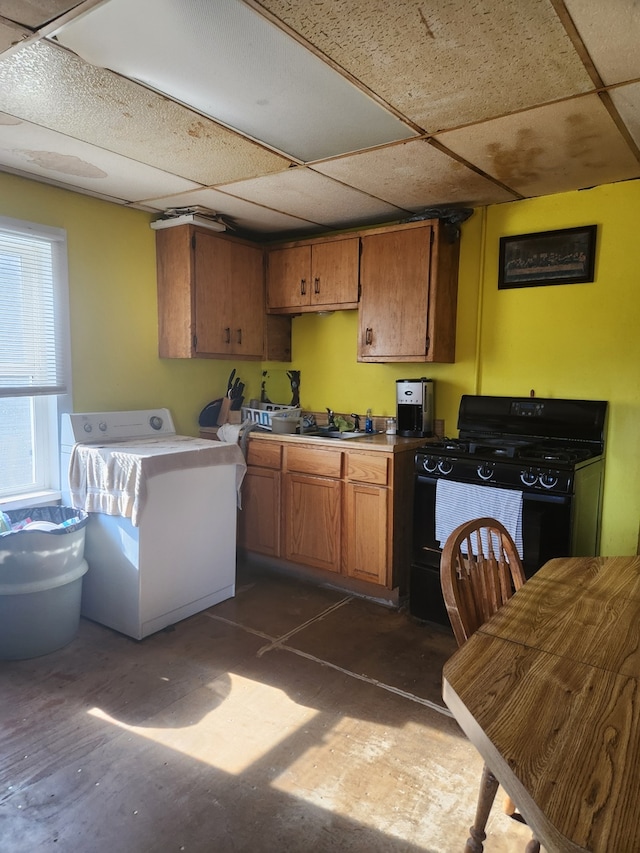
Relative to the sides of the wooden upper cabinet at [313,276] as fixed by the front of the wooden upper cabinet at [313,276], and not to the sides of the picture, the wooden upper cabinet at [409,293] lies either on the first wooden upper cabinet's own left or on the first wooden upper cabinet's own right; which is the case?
on the first wooden upper cabinet's own left

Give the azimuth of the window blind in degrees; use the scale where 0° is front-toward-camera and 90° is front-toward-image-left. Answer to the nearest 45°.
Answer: approximately 315°

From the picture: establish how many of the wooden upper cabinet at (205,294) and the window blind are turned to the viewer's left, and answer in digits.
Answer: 0

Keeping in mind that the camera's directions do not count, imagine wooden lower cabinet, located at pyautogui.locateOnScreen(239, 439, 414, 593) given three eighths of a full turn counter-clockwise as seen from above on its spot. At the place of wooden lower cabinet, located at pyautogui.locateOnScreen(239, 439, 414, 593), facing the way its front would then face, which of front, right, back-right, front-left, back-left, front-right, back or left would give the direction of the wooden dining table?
right

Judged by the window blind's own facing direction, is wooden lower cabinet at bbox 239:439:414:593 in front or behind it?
in front

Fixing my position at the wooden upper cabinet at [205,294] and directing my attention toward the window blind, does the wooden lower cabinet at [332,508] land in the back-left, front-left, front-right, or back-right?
back-left
